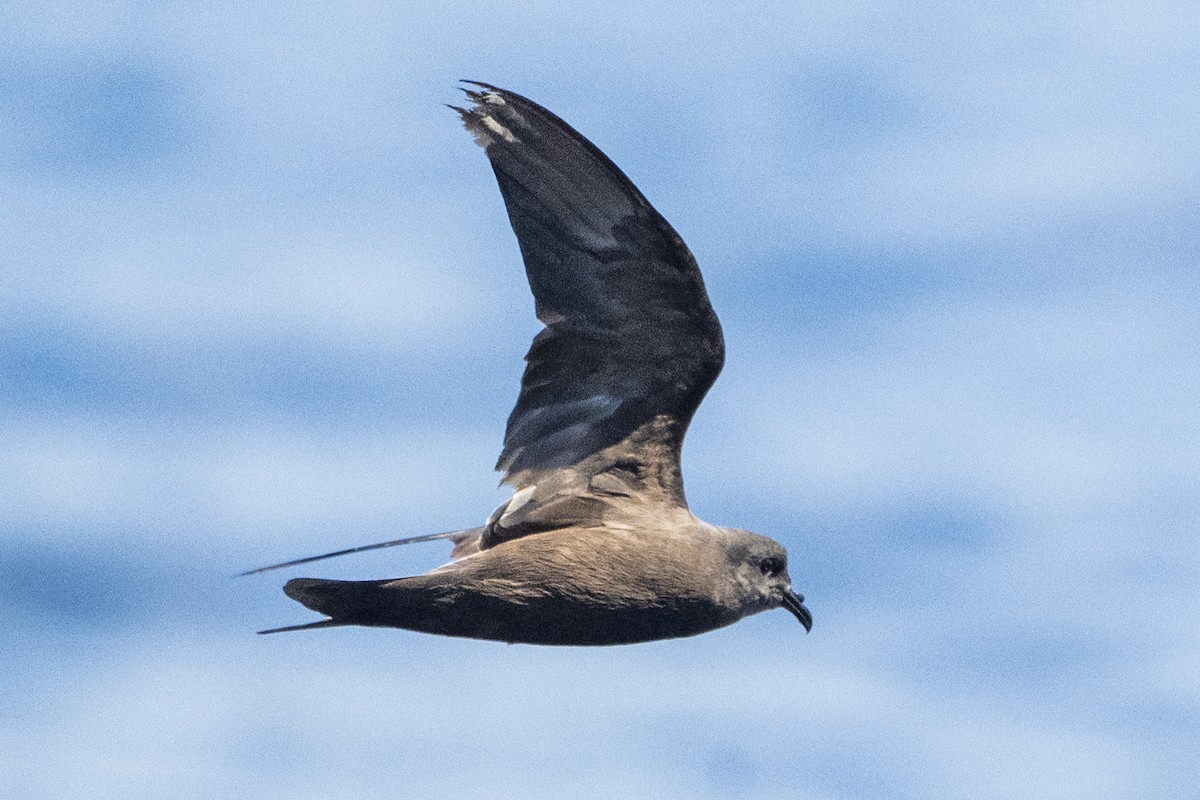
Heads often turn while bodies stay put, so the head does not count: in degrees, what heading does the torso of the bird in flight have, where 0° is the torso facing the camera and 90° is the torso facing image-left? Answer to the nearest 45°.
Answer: approximately 270°
